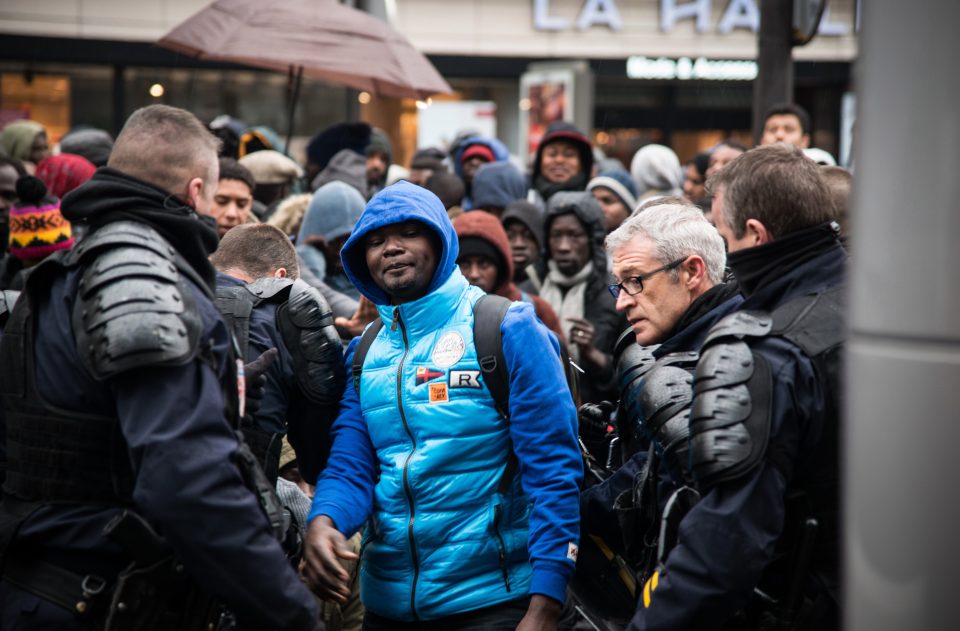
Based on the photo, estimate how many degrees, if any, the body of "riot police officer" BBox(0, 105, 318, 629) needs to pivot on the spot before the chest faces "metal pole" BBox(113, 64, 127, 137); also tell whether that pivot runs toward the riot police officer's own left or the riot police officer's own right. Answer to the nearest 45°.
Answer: approximately 45° to the riot police officer's own left

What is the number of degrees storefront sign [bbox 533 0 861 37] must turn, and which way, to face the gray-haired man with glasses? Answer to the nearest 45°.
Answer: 0° — it already faces them

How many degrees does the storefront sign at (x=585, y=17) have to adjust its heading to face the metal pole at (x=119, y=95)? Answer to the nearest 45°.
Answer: approximately 90° to its right

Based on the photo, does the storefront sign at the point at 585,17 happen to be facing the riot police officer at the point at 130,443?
yes

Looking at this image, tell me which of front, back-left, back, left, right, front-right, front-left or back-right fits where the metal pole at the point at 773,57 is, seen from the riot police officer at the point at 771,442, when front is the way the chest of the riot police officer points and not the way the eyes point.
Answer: front-right

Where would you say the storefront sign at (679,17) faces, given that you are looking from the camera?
facing the viewer

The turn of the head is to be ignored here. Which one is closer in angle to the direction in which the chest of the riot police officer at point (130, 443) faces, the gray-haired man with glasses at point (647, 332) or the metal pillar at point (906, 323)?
the gray-haired man with glasses

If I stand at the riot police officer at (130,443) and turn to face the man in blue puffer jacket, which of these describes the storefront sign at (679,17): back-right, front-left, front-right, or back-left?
front-left

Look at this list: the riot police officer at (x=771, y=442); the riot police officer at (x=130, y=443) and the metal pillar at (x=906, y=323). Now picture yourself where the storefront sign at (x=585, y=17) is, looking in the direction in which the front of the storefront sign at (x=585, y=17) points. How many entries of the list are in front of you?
3

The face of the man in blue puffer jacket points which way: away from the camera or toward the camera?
toward the camera

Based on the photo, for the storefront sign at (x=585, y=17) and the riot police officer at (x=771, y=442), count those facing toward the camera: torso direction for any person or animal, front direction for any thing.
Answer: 1

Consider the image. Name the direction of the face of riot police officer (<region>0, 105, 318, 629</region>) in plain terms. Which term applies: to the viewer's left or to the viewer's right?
to the viewer's right

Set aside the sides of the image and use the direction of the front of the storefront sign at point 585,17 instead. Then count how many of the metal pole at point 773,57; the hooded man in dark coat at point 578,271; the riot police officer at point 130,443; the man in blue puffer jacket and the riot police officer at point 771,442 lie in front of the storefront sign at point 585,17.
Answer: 5

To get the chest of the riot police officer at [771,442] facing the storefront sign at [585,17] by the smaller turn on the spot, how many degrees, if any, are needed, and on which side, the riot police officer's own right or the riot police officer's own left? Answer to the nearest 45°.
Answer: approximately 45° to the riot police officer's own right

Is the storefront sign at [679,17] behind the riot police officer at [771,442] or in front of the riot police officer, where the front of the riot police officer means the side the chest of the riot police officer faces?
in front
